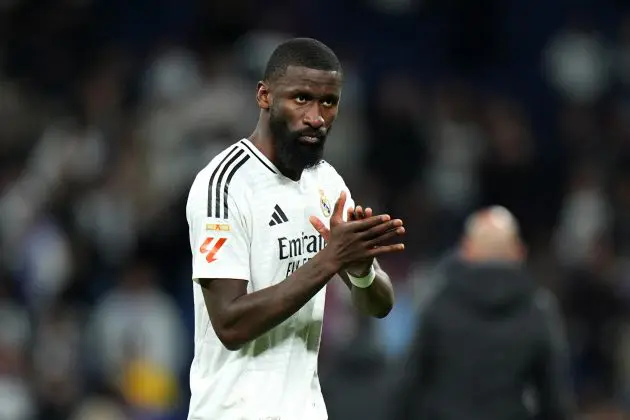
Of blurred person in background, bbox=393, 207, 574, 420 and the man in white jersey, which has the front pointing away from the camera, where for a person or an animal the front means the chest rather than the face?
the blurred person in background

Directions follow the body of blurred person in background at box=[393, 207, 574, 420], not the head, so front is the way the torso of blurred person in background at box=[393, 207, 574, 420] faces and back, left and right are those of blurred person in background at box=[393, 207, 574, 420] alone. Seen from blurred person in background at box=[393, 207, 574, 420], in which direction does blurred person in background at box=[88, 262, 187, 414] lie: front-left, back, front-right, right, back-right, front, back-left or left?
front-left

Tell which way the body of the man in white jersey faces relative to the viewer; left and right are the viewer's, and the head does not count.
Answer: facing the viewer and to the right of the viewer

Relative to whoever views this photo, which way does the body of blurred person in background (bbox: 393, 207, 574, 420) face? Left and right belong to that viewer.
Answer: facing away from the viewer

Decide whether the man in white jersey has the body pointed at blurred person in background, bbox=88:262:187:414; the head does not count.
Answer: no

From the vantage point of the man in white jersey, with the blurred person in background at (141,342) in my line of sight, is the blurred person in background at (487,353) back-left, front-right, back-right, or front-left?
front-right

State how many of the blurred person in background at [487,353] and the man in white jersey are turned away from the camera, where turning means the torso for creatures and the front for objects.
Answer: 1

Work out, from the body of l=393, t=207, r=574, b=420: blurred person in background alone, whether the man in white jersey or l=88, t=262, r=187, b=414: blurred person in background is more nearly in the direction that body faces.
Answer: the blurred person in background

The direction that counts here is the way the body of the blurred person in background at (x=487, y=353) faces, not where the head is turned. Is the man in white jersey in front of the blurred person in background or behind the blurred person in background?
behind

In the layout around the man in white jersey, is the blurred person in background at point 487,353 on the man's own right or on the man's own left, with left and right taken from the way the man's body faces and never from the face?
on the man's own left
